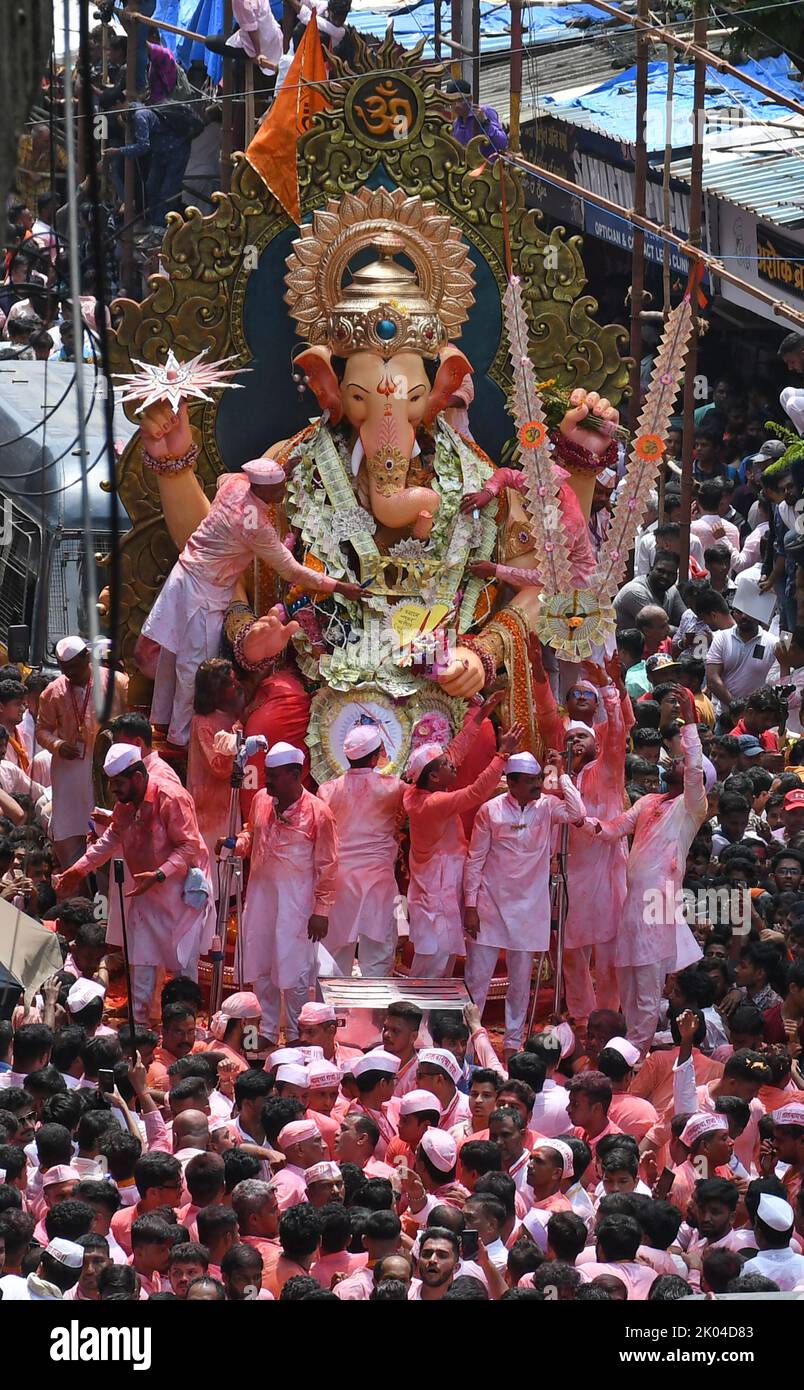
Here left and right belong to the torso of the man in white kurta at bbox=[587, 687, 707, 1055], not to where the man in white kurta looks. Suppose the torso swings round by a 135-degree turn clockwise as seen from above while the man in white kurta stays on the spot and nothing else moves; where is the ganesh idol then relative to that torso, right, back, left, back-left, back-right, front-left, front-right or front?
front-left

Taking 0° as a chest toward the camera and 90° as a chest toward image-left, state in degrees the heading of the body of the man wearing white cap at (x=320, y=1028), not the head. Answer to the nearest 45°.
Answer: approximately 45°

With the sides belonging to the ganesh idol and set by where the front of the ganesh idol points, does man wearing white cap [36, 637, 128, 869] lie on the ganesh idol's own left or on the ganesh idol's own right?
on the ganesh idol's own right

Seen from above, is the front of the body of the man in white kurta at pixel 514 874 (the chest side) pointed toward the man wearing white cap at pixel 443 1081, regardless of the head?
yes
